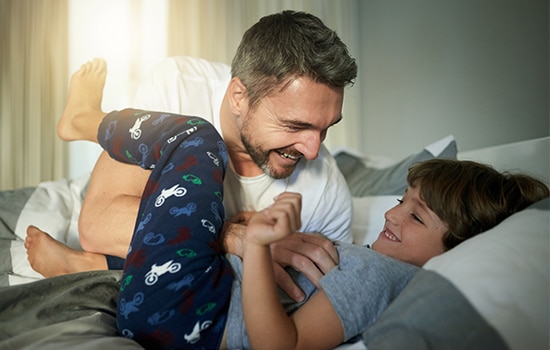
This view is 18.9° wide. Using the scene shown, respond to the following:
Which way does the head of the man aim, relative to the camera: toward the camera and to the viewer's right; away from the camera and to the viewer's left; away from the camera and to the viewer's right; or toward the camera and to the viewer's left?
toward the camera and to the viewer's right

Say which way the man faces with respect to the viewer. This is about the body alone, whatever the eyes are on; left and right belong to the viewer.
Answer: facing the viewer and to the right of the viewer
